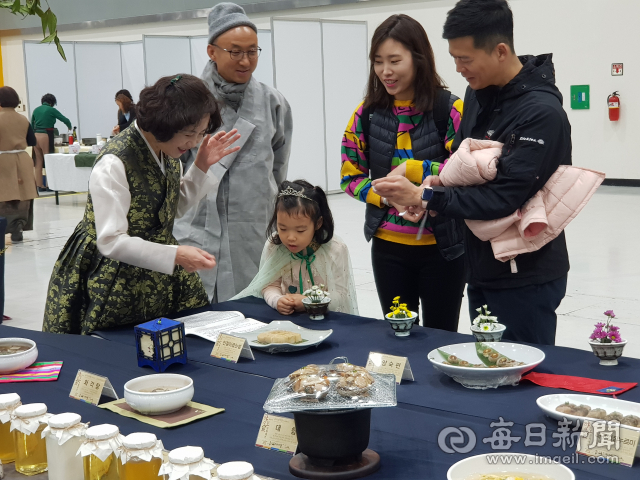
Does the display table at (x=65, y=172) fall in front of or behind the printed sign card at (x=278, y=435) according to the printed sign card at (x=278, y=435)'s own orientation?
behind

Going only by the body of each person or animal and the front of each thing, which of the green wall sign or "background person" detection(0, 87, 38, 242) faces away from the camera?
the background person

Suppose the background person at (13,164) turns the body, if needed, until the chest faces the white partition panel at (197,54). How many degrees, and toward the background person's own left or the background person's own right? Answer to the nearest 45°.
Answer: approximately 45° to the background person's own right

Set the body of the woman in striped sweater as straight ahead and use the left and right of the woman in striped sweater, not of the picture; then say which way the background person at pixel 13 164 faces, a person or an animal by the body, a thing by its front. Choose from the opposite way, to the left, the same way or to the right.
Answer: the opposite way

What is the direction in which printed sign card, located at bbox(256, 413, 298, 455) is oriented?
toward the camera

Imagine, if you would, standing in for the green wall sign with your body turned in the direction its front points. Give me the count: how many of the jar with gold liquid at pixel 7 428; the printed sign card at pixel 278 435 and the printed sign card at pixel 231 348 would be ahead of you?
3

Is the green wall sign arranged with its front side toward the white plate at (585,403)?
yes

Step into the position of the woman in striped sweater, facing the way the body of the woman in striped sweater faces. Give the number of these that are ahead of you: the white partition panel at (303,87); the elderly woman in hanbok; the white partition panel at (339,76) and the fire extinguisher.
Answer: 1

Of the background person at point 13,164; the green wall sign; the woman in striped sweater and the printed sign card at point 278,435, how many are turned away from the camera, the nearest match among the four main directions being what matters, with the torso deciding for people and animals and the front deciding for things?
1

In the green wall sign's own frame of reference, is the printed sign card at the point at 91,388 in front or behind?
in front

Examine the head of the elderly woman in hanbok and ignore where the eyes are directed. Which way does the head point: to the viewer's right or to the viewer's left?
to the viewer's right

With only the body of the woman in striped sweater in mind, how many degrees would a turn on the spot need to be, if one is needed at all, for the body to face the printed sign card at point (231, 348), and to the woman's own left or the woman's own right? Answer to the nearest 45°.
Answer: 0° — they already face it

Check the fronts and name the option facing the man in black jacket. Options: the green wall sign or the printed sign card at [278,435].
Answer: the green wall sign

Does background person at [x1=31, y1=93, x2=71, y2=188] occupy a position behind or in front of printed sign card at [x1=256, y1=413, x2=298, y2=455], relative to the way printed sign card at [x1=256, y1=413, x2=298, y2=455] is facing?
behind
